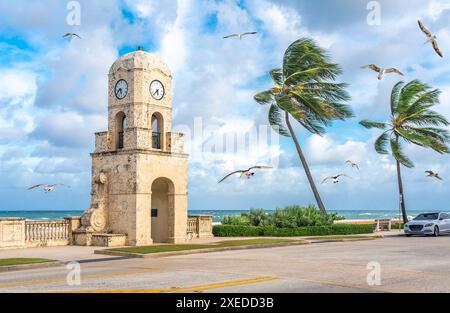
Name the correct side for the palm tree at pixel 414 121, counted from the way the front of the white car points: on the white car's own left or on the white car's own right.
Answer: on the white car's own right

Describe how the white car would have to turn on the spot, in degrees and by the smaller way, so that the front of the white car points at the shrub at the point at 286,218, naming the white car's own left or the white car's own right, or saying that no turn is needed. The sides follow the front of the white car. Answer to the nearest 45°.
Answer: approximately 45° to the white car's own right

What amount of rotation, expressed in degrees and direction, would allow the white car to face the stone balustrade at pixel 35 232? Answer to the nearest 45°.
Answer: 0° — it already faces it

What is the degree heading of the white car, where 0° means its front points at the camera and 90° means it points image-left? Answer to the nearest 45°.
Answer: approximately 45°

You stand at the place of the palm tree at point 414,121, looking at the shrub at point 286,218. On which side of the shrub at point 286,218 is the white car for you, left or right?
left
